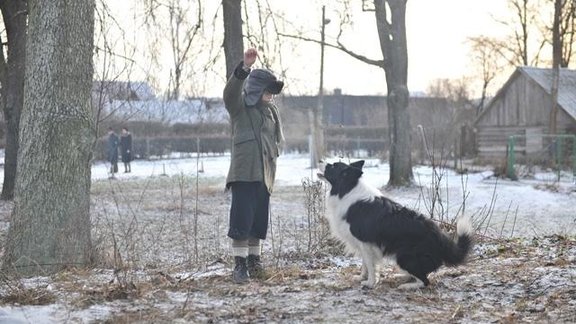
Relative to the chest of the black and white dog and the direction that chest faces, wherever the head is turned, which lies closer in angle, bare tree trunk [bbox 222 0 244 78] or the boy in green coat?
the boy in green coat

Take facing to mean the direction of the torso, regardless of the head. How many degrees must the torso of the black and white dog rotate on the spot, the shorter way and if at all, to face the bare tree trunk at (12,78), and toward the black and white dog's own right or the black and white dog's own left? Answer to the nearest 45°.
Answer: approximately 45° to the black and white dog's own right

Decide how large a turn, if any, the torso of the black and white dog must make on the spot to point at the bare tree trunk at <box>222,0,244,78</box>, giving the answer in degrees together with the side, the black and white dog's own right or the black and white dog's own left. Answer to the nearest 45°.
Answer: approximately 45° to the black and white dog's own right

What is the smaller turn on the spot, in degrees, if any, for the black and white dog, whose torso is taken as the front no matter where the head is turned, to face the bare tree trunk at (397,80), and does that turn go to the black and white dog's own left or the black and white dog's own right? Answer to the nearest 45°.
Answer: approximately 90° to the black and white dog's own right

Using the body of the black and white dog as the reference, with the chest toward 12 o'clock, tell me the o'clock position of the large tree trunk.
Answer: The large tree trunk is roughly at 12 o'clock from the black and white dog.

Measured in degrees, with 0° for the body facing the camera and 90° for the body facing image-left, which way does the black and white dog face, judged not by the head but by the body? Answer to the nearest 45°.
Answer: approximately 90°

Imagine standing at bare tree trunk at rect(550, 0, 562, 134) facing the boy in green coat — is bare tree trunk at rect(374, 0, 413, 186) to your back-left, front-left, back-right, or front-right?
front-right

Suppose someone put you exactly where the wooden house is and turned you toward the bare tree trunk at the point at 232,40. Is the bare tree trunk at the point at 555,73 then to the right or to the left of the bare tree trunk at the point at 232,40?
left

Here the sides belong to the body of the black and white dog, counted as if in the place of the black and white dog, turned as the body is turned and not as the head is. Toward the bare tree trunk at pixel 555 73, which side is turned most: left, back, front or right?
right

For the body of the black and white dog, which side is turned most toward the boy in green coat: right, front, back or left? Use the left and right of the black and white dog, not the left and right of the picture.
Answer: front

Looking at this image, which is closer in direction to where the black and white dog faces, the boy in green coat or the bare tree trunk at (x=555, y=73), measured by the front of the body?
the boy in green coat
